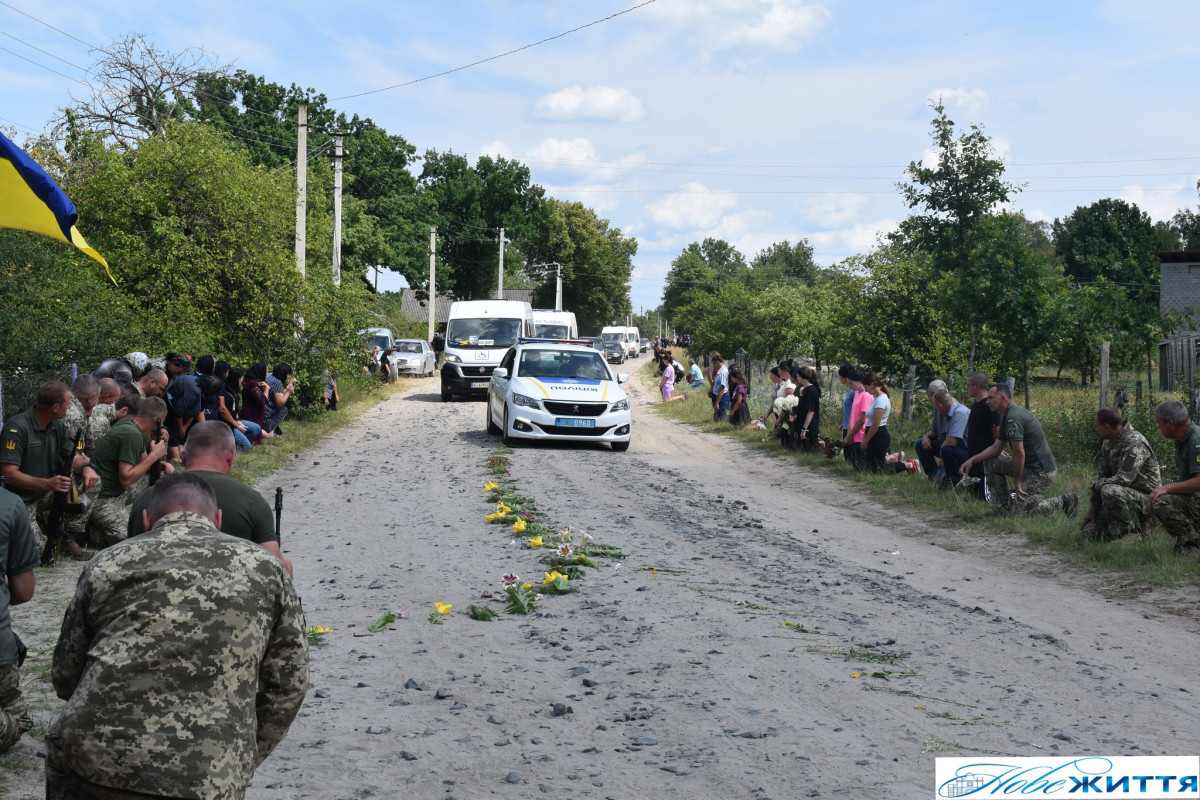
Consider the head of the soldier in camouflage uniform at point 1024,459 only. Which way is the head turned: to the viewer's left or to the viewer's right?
to the viewer's left

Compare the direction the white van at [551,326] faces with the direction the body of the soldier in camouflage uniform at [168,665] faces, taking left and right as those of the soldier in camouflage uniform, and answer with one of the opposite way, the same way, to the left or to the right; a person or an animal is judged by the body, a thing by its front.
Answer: the opposite way

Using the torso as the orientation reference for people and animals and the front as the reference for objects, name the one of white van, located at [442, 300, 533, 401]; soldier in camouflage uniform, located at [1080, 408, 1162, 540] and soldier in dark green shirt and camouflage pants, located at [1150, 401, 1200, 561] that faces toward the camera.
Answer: the white van

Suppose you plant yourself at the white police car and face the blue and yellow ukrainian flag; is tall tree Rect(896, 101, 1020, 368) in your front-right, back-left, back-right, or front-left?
back-left

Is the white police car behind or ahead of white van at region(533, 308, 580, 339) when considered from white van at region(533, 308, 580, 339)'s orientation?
ahead

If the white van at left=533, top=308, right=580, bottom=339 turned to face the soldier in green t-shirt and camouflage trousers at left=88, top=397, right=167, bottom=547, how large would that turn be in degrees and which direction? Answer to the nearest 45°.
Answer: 0° — it already faces them

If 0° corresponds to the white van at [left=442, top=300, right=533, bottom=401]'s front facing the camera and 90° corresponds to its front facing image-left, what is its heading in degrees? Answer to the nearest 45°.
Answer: approximately 0°

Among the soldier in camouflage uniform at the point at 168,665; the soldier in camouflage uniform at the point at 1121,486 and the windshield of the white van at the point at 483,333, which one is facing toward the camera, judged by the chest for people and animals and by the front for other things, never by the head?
the windshield of the white van

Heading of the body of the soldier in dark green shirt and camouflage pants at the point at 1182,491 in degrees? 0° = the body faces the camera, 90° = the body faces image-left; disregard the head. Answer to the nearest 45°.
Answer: approximately 90°

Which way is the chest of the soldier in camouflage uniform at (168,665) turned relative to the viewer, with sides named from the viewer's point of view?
facing away from the viewer

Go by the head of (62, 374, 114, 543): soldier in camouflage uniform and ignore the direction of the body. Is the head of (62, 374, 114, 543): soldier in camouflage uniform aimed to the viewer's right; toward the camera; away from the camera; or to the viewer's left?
to the viewer's right

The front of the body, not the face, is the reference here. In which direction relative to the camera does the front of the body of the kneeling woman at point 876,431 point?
to the viewer's left

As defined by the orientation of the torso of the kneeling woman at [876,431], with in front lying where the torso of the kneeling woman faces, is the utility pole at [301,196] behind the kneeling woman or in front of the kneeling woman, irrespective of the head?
in front

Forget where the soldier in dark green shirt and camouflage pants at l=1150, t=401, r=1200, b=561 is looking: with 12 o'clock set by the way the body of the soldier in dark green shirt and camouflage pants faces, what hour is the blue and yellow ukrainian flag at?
The blue and yellow ukrainian flag is roughly at 11 o'clock from the soldier in dark green shirt and camouflage pants.

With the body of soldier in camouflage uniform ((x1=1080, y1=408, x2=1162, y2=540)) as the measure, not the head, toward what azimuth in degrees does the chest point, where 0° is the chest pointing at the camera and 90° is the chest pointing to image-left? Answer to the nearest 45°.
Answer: approximately 90°

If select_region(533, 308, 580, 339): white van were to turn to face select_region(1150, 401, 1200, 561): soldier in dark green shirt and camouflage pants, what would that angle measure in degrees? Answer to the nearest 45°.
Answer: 0° — it already faces them

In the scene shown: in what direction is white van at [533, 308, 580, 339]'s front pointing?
toward the camera

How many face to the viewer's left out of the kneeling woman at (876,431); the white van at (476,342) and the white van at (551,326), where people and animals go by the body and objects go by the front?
1
